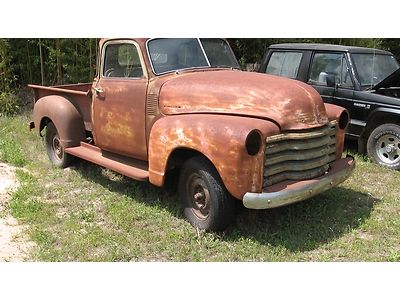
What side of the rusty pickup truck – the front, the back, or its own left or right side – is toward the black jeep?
left

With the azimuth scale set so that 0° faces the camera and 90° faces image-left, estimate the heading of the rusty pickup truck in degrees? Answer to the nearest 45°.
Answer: approximately 315°

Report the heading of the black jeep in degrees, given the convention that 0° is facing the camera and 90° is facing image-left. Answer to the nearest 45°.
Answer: approximately 315°

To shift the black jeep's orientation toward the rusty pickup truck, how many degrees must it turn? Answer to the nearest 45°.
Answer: approximately 90° to its right
